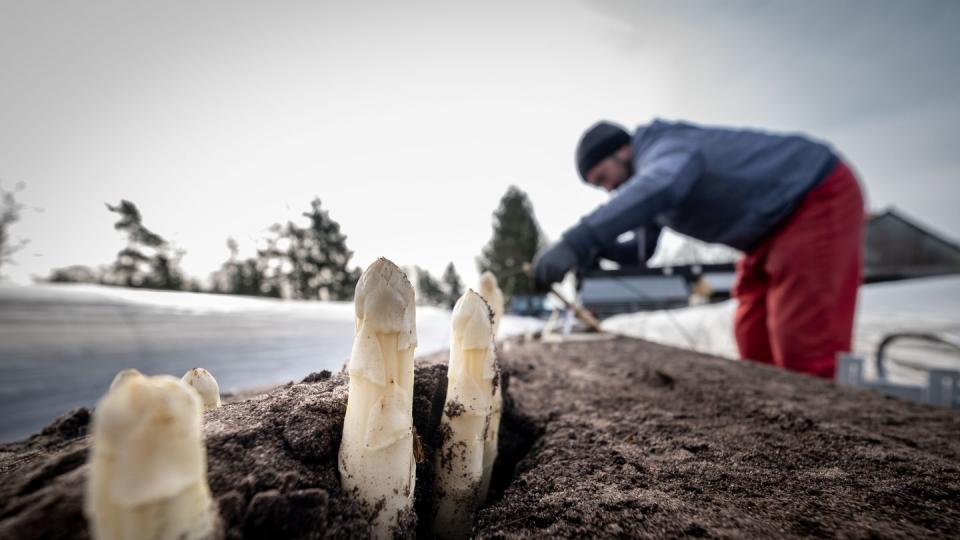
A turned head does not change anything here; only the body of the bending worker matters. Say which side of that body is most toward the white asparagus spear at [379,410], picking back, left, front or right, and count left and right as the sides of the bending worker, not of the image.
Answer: left

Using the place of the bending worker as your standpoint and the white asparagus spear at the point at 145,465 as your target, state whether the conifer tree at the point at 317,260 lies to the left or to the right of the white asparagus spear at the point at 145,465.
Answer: right

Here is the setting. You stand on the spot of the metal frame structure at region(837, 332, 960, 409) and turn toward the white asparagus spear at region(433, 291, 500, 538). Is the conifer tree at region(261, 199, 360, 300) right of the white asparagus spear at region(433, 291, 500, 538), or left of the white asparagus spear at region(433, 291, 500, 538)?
right

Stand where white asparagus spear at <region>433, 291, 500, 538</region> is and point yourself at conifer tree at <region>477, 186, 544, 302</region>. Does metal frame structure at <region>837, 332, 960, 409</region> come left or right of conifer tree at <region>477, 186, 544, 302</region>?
right

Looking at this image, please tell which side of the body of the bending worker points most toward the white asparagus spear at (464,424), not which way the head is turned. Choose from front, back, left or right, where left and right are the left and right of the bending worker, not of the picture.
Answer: left

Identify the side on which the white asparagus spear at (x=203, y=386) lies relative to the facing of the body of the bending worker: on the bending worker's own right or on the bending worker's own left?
on the bending worker's own left

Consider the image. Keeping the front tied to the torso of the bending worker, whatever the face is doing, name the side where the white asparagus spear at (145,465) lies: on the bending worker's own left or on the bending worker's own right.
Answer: on the bending worker's own left

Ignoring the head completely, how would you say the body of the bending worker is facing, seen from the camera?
to the viewer's left
